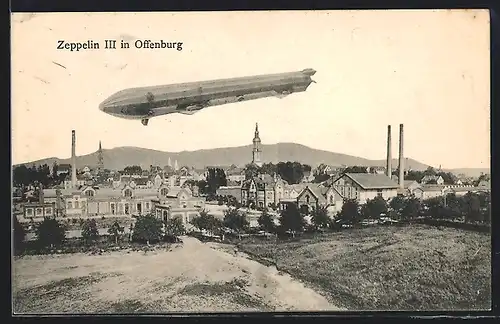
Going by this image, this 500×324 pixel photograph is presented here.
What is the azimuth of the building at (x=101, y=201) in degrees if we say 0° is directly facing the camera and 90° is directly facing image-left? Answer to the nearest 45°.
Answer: approximately 0°

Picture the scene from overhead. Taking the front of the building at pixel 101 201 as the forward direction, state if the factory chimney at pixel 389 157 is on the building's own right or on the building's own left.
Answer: on the building's own left
